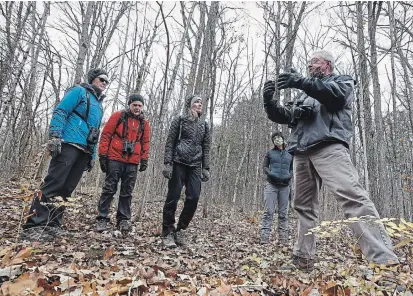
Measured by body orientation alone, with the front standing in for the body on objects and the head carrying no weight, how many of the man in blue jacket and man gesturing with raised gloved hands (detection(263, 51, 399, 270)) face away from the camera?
0

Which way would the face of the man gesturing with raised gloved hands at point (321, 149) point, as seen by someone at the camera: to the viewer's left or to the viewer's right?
to the viewer's left

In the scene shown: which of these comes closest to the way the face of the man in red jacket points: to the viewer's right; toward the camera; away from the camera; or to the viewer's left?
toward the camera

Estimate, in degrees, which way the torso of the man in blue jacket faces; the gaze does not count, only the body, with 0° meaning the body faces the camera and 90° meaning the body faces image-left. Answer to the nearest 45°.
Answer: approximately 315°

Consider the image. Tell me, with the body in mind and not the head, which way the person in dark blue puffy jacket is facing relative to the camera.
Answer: toward the camera

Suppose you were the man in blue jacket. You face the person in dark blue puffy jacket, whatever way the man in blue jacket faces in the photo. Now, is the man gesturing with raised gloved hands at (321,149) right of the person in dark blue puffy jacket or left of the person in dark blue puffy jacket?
right

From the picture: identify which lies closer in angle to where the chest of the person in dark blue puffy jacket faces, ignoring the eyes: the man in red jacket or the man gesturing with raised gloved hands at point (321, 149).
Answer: the man gesturing with raised gloved hands

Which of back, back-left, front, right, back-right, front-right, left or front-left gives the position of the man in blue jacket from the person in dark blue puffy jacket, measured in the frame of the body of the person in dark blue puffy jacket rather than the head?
front-right

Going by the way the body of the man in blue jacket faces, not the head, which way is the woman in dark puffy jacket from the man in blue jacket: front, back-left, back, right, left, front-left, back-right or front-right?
front-left

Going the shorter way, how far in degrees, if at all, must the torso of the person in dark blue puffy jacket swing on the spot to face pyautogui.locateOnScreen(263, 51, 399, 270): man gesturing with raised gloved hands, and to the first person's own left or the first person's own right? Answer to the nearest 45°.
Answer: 0° — they already face them

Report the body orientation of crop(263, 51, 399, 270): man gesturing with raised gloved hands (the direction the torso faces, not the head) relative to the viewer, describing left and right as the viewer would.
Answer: facing the viewer and to the left of the viewer

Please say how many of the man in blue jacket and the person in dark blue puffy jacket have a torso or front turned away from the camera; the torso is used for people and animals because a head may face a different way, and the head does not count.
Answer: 0
